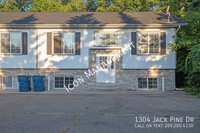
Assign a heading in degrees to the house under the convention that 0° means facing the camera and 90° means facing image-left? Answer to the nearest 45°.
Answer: approximately 0°
